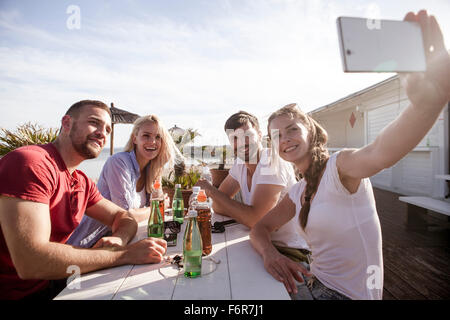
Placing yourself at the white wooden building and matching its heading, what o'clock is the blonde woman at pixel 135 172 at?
The blonde woman is roughly at 11 o'clock from the white wooden building.

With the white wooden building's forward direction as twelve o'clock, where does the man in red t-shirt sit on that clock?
The man in red t-shirt is roughly at 11 o'clock from the white wooden building.

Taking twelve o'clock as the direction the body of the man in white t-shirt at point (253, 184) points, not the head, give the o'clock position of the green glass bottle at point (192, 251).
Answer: The green glass bottle is roughly at 11 o'clock from the man in white t-shirt.

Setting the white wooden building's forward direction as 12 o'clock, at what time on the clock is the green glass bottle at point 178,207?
The green glass bottle is roughly at 11 o'clock from the white wooden building.

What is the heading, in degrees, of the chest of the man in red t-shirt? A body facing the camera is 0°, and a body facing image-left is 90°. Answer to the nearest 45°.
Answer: approximately 315°

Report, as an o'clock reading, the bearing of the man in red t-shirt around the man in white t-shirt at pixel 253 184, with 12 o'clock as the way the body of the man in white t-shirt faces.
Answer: The man in red t-shirt is roughly at 12 o'clock from the man in white t-shirt.
